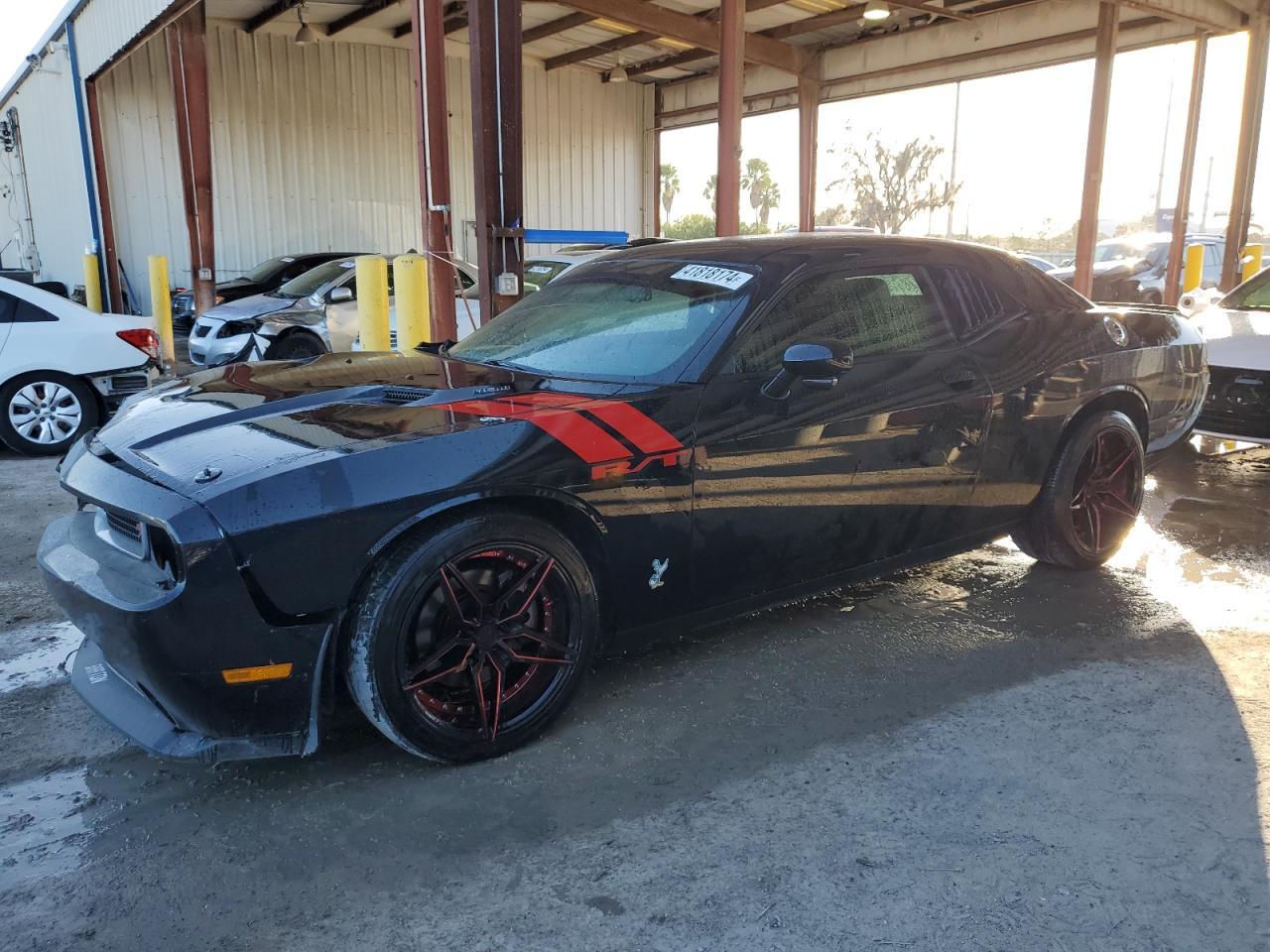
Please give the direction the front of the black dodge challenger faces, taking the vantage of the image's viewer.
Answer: facing the viewer and to the left of the viewer

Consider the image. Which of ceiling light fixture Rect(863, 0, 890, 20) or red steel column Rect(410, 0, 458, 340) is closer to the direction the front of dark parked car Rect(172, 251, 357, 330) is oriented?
the red steel column

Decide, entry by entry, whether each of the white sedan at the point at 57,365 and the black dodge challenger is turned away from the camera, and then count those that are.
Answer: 0

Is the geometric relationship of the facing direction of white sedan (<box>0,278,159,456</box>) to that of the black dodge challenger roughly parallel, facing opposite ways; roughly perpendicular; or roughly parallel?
roughly parallel

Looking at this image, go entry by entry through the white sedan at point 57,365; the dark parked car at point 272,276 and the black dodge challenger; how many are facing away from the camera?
0

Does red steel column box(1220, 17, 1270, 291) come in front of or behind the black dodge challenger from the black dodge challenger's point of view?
behind

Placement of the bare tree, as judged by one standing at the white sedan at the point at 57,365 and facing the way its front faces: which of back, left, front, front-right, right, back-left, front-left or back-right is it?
back-right

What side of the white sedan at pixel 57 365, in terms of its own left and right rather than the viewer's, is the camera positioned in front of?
left

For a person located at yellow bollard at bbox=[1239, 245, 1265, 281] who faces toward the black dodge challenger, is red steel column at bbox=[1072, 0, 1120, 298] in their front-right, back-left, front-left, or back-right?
front-right

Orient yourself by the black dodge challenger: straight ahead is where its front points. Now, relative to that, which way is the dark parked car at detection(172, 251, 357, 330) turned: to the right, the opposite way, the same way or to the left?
the same way

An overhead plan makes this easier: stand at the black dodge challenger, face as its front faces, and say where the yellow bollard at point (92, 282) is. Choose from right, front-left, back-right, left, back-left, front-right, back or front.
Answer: right

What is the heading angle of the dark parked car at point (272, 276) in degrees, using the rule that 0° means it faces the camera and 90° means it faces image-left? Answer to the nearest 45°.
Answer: approximately 45°

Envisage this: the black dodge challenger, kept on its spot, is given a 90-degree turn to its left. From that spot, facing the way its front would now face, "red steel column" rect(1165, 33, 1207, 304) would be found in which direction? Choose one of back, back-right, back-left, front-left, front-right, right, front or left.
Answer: left

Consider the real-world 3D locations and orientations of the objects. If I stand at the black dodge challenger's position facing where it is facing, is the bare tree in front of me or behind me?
behind

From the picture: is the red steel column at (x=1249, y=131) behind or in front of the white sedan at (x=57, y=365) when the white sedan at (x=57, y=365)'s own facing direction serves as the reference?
behind

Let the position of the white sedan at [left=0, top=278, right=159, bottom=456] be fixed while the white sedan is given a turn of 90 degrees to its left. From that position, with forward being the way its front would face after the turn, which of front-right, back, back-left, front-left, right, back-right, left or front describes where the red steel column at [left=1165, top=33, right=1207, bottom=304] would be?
left
